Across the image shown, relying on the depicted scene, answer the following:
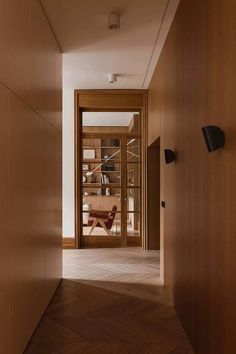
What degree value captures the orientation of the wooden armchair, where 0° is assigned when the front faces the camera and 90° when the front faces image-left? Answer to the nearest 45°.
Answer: approximately 90°

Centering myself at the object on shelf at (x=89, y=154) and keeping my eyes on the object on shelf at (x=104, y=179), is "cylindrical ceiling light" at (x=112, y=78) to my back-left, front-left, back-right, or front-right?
front-right

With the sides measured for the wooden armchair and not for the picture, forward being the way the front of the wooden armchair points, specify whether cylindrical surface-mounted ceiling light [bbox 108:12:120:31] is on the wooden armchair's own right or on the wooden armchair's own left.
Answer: on the wooden armchair's own left

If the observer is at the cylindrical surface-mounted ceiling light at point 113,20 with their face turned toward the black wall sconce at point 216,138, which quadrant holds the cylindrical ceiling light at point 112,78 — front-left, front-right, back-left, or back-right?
back-left

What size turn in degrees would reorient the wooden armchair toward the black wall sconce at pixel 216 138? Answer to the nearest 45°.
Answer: approximately 90° to its left

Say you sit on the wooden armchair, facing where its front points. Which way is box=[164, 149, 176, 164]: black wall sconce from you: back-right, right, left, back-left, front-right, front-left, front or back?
left
